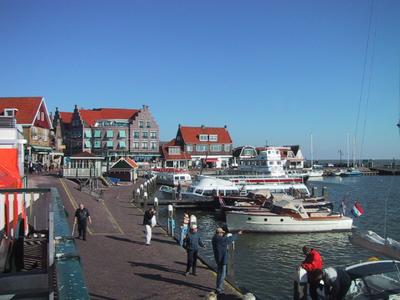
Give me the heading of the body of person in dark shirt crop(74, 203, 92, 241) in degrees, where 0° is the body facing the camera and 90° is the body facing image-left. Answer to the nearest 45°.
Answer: approximately 0°

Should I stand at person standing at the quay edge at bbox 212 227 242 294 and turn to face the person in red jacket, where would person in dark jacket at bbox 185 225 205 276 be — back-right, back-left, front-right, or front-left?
back-left

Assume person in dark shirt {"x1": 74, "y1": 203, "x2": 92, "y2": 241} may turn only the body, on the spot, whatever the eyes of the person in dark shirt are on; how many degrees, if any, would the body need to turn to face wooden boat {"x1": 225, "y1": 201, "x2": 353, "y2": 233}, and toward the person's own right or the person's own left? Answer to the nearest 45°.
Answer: approximately 135° to the person's own left
